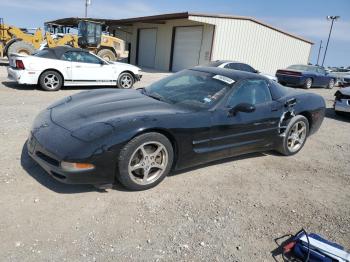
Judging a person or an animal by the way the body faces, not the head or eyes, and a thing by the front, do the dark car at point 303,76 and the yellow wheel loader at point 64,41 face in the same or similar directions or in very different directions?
very different directions

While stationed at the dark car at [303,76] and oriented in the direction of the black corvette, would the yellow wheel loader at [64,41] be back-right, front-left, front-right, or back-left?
front-right

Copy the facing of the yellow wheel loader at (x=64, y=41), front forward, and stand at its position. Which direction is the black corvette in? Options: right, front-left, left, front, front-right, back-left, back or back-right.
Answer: left

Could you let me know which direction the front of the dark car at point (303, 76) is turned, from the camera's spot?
facing away from the viewer and to the right of the viewer

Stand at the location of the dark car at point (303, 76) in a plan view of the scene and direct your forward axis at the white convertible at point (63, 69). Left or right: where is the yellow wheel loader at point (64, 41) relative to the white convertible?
right

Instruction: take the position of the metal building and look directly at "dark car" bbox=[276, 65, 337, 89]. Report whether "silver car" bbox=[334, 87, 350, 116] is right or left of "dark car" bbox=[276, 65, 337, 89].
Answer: right

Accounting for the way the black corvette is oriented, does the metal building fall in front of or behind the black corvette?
behind

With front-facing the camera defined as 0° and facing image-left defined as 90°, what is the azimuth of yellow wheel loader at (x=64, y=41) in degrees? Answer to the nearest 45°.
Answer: approximately 90°

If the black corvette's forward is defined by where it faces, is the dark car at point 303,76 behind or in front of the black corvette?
behind

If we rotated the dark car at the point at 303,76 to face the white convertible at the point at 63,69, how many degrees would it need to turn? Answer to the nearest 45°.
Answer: approximately 180°

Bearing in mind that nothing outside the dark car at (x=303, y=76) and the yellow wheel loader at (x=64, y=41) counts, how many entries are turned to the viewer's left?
1

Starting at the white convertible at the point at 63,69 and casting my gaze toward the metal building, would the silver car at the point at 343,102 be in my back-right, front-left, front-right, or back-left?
front-right

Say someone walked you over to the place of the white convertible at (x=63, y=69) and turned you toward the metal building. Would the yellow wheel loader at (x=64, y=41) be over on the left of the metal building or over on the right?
left

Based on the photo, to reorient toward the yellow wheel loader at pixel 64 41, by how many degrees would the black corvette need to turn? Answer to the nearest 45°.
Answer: approximately 90° to its right

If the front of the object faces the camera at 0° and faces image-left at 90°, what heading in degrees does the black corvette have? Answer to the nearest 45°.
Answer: approximately 45°

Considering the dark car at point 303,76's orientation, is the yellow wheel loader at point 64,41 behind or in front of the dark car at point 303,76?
behind
